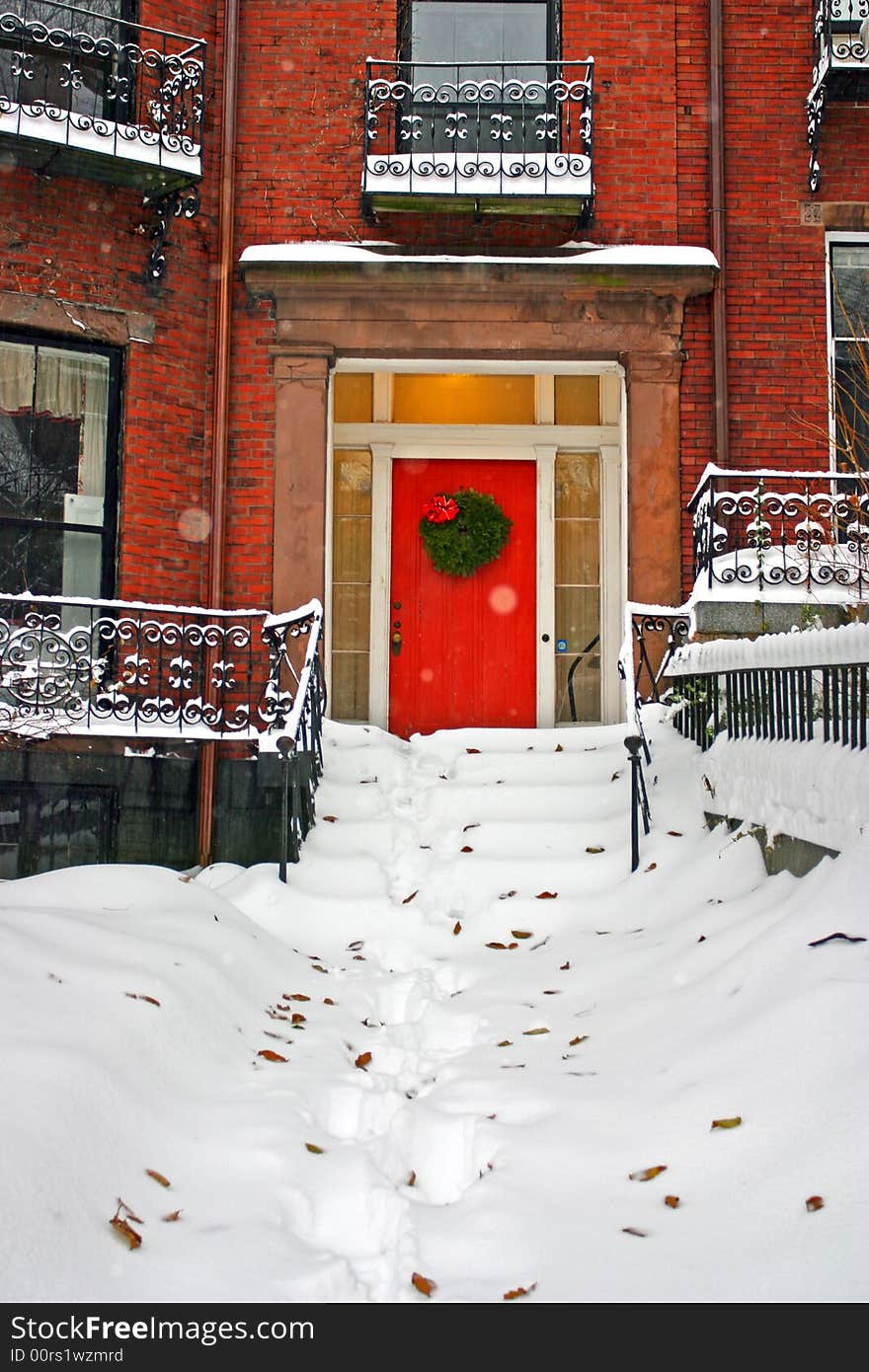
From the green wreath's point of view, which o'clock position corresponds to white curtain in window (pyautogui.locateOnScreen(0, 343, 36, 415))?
The white curtain in window is roughly at 2 o'clock from the green wreath.

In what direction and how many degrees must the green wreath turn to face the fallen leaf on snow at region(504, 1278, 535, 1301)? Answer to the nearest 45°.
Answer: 0° — it already faces it

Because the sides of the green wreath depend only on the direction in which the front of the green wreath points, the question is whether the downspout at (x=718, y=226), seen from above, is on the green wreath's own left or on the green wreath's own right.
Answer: on the green wreath's own left

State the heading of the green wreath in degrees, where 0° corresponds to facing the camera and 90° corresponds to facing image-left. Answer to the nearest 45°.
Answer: approximately 0°

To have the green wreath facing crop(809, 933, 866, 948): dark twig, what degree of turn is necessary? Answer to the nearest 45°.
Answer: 0° — it already faces it

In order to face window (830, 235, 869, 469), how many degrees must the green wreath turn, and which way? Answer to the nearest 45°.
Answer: approximately 90° to its left
